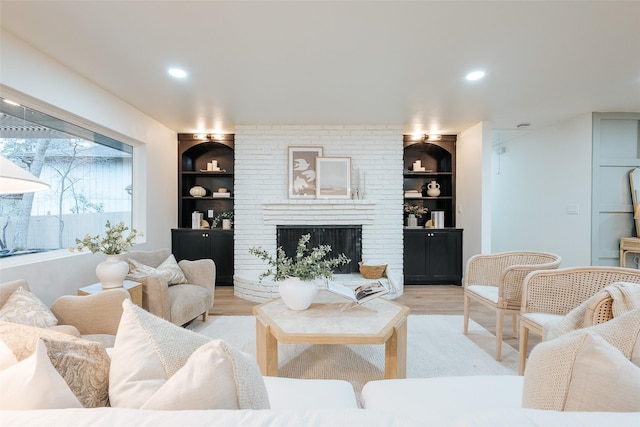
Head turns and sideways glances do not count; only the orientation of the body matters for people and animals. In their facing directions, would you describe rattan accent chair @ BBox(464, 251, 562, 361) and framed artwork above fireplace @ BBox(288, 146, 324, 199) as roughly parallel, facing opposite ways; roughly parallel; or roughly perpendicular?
roughly perpendicular

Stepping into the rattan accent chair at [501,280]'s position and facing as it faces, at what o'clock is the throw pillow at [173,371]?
The throw pillow is roughly at 11 o'clock from the rattan accent chair.

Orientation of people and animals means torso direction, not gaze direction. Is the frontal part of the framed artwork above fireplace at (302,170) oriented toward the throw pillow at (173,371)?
yes

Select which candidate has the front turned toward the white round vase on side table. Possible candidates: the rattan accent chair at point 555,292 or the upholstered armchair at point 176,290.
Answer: the rattan accent chair

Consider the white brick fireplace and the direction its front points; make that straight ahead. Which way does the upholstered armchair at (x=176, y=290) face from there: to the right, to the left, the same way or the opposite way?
to the left

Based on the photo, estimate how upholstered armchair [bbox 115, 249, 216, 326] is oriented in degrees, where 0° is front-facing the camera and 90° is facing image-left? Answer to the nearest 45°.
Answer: approximately 315°

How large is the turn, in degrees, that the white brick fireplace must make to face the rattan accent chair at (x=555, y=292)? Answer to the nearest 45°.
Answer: approximately 45° to its left

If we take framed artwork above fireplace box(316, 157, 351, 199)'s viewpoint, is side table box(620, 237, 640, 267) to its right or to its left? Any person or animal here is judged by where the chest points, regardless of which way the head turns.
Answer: on its left
